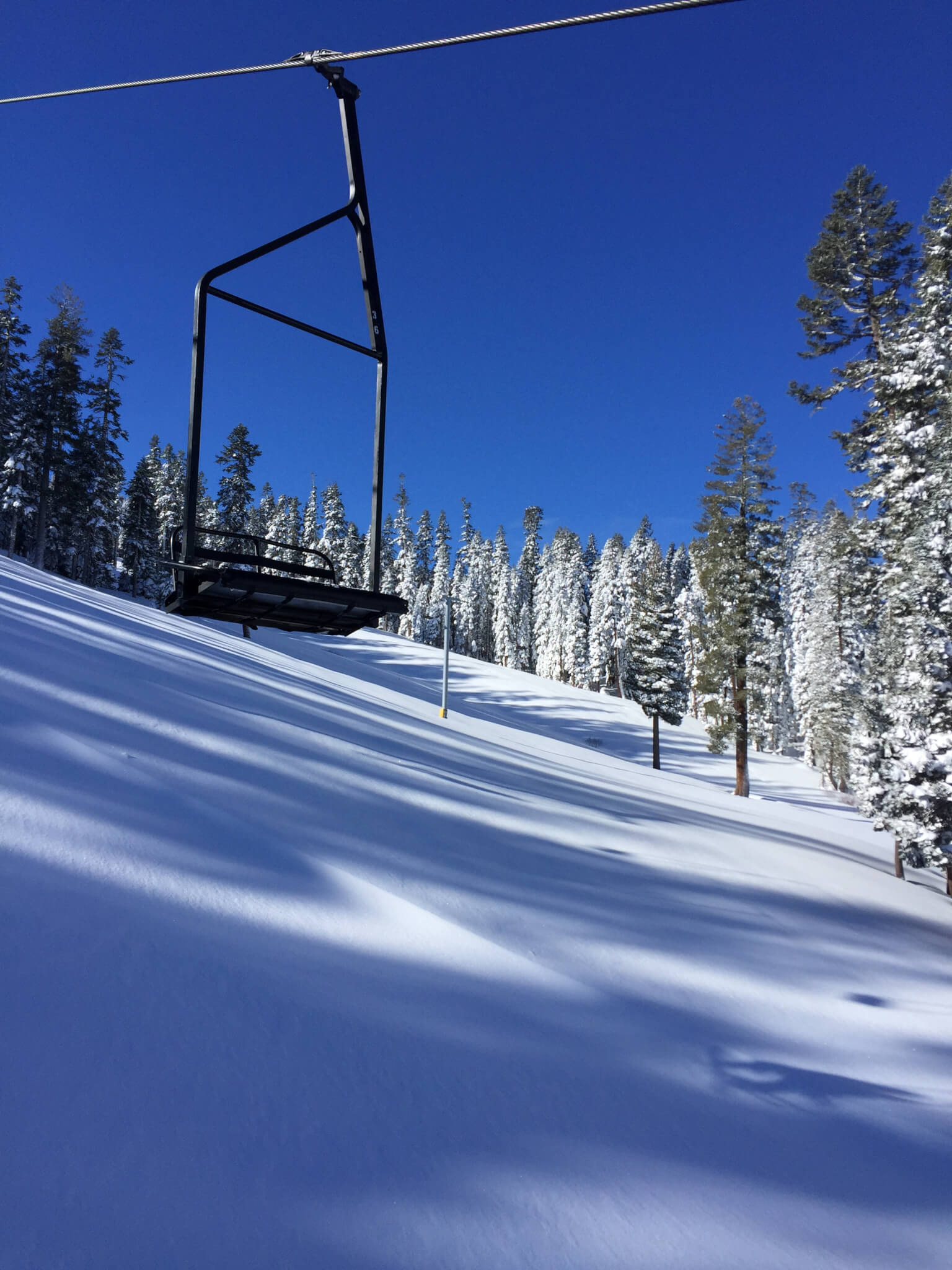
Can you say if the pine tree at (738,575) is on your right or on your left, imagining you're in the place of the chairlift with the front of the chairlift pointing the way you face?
on your left

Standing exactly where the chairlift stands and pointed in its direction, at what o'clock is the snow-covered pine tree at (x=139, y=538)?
The snow-covered pine tree is roughly at 7 o'clock from the chairlift.

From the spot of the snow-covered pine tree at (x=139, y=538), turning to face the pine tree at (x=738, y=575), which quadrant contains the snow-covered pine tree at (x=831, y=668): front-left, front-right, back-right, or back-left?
front-left

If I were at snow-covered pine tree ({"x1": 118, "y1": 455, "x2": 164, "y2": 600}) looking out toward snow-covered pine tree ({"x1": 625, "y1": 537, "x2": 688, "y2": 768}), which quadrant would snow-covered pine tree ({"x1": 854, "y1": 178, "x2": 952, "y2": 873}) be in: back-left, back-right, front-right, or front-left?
front-right

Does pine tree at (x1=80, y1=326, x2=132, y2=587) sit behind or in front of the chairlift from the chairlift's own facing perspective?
behind

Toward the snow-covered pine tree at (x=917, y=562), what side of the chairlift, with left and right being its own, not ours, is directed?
left

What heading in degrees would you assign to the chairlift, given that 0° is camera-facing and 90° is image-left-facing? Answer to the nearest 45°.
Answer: approximately 315°

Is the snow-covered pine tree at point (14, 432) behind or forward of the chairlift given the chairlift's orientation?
behind

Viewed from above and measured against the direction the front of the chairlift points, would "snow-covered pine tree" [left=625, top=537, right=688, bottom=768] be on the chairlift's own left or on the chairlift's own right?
on the chairlift's own left
